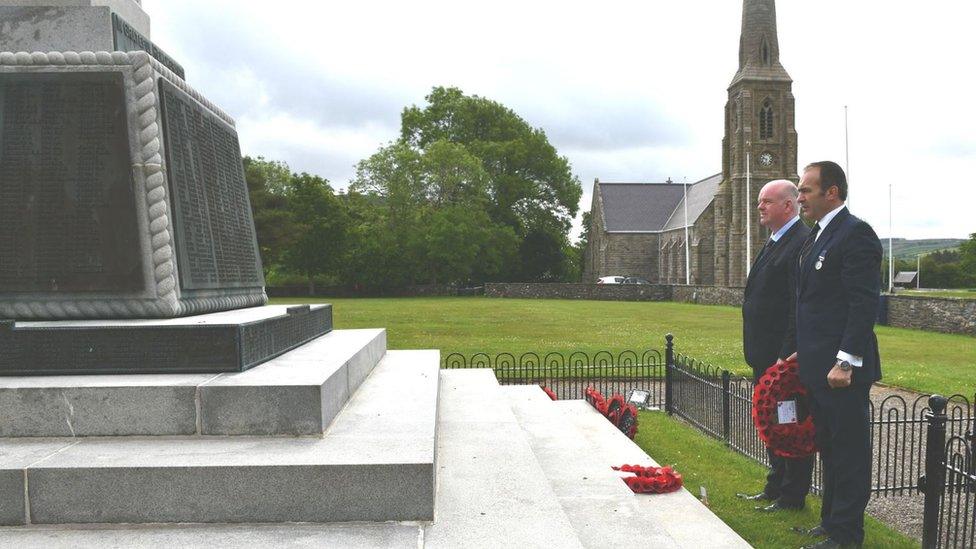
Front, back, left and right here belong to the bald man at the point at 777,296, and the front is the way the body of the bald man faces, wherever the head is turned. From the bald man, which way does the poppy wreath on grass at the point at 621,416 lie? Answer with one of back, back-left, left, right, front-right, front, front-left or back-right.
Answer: front-right

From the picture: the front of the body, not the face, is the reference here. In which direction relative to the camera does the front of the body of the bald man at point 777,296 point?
to the viewer's left

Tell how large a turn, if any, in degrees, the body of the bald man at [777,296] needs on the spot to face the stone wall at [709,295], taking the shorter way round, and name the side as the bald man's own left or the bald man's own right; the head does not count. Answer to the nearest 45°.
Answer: approximately 90° to the bald man's own right

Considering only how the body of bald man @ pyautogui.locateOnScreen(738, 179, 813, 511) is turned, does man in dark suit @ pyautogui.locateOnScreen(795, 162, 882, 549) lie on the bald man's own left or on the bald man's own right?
on the bald man's own left

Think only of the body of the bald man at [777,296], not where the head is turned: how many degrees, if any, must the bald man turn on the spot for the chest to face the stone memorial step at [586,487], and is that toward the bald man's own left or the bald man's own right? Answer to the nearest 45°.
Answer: approximately 45° to the bald man's own left

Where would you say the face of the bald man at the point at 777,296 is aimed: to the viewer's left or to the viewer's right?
to the viewer's left

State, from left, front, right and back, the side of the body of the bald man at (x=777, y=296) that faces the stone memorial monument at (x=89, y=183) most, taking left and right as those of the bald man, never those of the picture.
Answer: front

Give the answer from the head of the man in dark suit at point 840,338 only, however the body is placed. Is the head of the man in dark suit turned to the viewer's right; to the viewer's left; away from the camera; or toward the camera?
to the viewer's left

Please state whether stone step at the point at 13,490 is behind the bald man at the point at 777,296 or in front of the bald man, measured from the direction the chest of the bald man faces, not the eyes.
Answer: in front

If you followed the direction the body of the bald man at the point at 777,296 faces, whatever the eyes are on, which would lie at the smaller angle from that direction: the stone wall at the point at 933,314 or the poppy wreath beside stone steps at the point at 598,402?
the poppy wreath beside stone steps
